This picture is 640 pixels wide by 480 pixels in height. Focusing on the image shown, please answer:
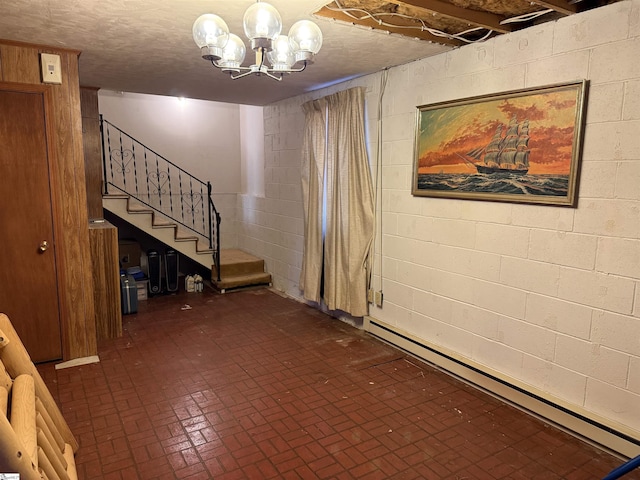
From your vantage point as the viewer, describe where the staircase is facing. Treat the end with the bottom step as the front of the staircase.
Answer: facing to the right of the viewer

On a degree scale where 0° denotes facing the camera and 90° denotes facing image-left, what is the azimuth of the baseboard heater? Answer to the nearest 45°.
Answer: approximately 45°

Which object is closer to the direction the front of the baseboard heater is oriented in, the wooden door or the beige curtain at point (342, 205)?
the wooden door

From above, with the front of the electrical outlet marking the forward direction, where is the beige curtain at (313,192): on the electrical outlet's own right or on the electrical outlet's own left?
on the electrical outlet's own right

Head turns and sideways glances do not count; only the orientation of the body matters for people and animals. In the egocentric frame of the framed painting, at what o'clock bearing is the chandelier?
The chandelier is roughly at 12 o'clock from the framed painting.

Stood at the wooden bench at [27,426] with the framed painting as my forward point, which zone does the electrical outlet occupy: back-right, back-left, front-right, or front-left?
front-left

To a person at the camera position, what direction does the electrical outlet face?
facing the viewer and to the left of the viewer

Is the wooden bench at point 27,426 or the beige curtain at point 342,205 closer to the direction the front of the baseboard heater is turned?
the wooden bench

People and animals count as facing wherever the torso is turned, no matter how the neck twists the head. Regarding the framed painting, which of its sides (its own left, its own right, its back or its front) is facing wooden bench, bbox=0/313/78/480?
front

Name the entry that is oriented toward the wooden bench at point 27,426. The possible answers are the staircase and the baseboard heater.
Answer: the baseboard heater
